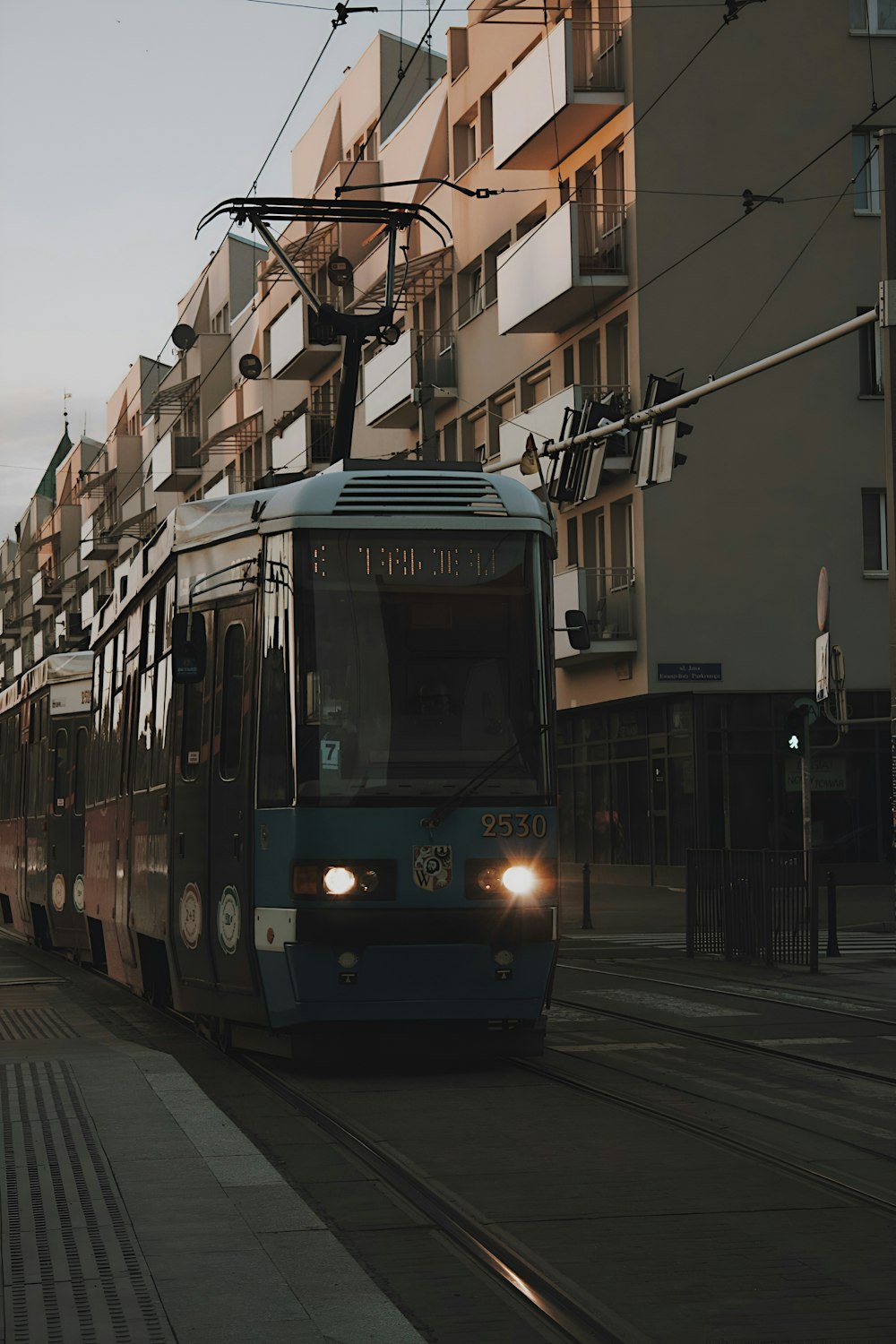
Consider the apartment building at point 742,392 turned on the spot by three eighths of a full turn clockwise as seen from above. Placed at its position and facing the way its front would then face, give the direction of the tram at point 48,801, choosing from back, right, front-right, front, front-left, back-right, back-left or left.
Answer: back-left

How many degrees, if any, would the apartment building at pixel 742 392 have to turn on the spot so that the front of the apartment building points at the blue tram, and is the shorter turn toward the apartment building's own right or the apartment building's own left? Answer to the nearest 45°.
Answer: approximately 45° to the apartment building's own left

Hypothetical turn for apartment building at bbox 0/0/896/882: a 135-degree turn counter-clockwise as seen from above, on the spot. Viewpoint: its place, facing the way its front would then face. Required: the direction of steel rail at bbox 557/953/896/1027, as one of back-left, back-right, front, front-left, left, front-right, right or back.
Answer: right

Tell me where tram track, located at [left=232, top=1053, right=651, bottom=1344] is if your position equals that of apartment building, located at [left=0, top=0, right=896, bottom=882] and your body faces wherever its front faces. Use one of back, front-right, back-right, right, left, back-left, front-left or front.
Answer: front-left

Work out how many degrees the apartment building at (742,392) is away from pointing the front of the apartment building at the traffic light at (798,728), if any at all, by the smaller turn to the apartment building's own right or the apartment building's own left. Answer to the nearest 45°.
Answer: approximately 45° to the apartment building's own left

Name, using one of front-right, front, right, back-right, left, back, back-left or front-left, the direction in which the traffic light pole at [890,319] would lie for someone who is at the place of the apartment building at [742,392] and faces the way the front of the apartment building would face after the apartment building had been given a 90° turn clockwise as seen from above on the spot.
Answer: back-left

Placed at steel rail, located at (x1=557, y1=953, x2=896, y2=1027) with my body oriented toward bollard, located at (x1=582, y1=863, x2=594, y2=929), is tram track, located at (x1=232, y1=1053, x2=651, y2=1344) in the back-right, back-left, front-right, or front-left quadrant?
back-left

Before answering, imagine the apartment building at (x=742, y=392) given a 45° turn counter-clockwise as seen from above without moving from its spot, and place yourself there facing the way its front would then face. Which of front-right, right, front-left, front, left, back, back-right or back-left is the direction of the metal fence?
front

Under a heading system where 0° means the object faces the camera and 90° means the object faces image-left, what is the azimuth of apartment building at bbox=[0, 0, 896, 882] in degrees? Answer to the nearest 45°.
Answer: approximately 45°
